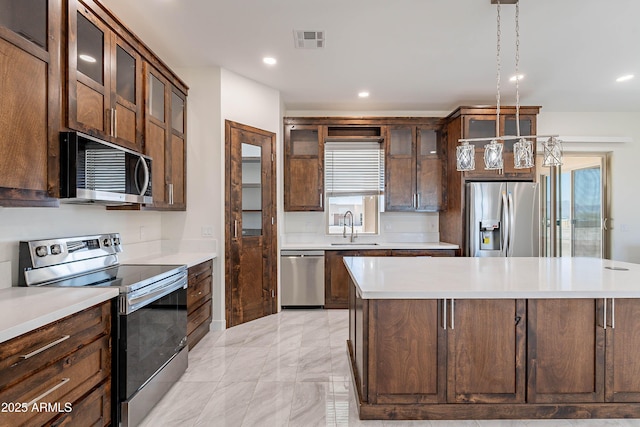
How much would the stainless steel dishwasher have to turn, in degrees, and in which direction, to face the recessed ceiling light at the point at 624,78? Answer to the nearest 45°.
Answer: approximately 90° to its left

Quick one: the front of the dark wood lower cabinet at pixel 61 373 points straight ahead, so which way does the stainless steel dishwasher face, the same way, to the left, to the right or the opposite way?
to the right

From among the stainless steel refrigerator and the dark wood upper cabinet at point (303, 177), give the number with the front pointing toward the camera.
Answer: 2

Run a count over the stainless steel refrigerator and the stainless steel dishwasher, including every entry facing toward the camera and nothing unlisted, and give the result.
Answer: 2

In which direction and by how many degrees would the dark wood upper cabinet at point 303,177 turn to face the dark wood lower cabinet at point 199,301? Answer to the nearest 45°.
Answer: approximately 45° to its right

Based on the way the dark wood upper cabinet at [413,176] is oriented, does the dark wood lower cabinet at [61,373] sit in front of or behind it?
in front

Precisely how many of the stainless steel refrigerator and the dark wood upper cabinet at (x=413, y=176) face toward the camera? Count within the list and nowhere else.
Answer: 2

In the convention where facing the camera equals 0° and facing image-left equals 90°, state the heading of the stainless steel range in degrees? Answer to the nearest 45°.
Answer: approximately 315°

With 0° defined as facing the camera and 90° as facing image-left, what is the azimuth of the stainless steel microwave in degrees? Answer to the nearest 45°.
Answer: approximately 315°
